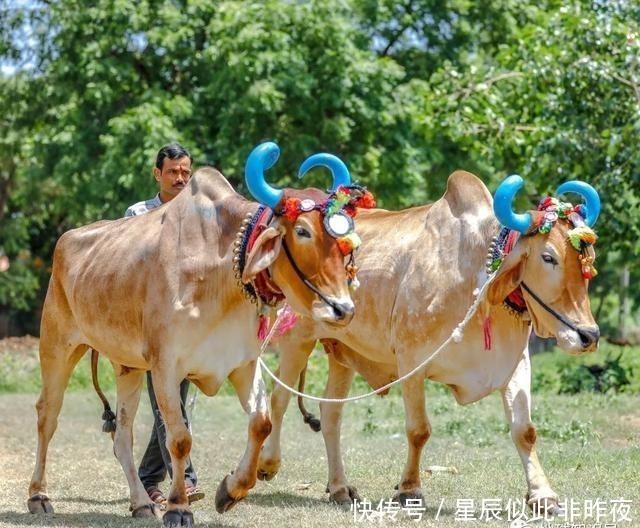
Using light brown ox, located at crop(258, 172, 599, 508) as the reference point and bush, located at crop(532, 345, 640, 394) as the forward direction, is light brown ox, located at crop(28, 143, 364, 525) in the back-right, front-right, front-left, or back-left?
back-left

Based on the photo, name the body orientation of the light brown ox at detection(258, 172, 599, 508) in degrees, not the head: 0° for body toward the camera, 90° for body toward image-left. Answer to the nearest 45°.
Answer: approximately 315°

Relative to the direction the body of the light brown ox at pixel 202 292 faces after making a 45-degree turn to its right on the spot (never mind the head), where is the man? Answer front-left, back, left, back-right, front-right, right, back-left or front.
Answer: back

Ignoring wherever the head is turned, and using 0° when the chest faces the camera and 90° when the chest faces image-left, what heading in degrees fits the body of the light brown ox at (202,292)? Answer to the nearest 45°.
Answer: approximately 315°

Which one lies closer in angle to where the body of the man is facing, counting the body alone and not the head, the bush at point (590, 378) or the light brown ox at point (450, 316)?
the light brown ox

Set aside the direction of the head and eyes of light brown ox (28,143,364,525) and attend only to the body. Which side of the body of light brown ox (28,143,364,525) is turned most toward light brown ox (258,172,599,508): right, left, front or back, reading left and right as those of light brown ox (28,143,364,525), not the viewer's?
left

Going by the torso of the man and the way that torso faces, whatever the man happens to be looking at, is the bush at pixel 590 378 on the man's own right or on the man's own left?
on the man's own left

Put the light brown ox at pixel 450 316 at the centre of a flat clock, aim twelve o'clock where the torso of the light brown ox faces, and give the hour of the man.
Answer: The man is roughly at 5 o'clock from the light brown ox.

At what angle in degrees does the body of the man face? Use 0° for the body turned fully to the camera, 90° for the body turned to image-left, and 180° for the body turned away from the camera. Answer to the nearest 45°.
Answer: approximately 315°
